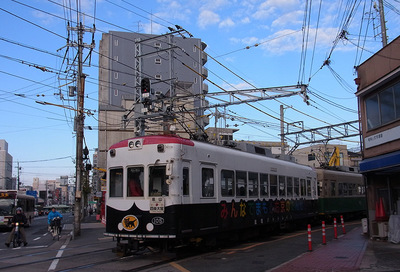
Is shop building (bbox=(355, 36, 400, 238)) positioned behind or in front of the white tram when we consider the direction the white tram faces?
behind

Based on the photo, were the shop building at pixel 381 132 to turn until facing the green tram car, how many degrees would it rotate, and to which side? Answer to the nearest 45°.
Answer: approximately 135° to its right

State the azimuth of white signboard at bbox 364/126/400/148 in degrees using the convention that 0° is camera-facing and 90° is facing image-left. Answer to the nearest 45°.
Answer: approximately 45°

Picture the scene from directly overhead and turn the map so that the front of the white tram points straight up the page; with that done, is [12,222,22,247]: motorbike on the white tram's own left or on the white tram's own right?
on the white tram's own right

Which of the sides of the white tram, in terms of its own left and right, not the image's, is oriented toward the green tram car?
back

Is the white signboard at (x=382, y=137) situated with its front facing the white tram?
yes
